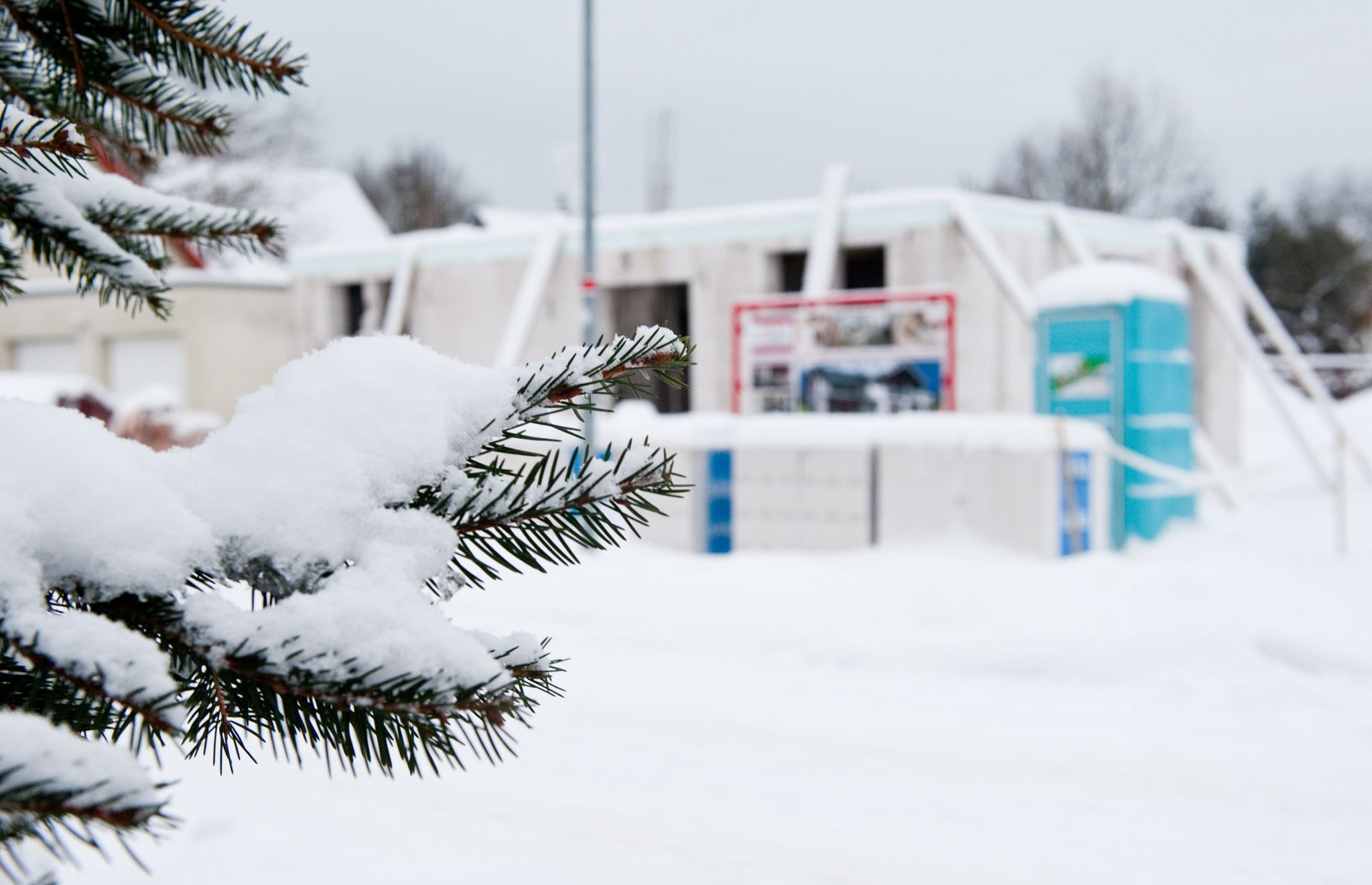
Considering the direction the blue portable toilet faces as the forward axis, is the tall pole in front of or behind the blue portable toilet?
in front

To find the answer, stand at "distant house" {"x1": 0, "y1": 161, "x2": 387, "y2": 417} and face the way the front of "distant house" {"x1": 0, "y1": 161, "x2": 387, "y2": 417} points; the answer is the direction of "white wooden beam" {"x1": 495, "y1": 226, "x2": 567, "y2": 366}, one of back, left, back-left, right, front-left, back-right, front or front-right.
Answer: front-left

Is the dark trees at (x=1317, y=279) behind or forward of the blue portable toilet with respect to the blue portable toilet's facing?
behind

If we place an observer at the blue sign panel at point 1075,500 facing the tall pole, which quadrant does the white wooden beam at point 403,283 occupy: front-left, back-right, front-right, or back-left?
front-right

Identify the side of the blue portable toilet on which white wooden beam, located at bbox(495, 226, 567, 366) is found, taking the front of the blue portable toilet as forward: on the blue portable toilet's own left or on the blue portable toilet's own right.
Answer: on the blue portable toilet's own right

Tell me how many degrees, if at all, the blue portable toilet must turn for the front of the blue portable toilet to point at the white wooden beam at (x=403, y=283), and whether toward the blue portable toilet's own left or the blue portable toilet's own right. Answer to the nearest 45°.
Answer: approximately 90° to the blue portable toilet's own right

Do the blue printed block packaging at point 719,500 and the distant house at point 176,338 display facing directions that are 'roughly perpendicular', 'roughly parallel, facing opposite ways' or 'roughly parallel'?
roughly parallel

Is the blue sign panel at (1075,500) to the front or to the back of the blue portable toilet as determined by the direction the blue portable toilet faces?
to the front

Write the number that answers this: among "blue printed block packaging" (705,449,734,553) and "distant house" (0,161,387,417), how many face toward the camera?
2

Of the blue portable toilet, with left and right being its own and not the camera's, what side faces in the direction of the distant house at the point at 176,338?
right

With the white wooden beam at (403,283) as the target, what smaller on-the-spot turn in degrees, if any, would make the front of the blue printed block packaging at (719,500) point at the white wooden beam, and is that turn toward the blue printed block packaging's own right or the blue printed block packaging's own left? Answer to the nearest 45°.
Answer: approximately 135° to the blue printed block packaging's own right

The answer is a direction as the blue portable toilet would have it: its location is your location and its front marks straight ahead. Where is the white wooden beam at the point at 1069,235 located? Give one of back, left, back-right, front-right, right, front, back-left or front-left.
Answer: back-right

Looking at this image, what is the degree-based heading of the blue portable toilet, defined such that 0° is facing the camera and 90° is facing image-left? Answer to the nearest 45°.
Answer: approximately 45°

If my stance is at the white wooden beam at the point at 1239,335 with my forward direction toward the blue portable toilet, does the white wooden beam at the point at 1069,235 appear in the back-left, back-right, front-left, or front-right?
front-right
